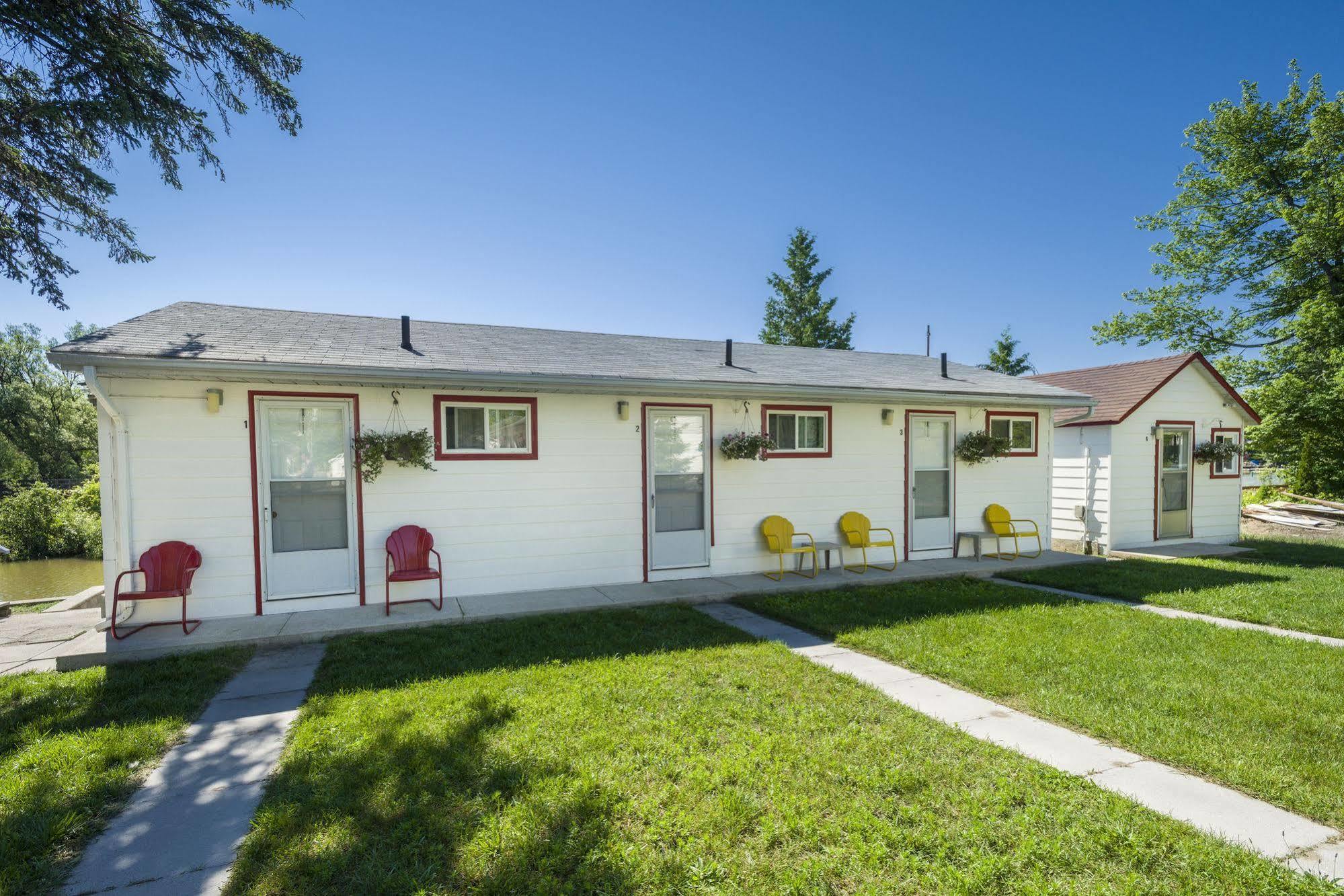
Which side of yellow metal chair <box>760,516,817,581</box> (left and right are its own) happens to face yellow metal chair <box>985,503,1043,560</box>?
left

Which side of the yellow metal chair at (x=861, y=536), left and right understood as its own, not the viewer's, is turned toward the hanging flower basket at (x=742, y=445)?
right

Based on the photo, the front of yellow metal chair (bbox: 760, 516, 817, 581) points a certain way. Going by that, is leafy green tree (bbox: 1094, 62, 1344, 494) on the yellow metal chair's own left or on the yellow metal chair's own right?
on the yellow metal chair's own left

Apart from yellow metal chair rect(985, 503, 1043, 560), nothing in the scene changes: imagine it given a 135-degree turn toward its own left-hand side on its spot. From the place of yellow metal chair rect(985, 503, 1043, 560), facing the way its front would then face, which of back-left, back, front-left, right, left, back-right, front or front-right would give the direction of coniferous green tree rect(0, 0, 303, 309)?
back-left

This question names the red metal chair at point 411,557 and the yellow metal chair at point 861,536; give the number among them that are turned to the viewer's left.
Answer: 0

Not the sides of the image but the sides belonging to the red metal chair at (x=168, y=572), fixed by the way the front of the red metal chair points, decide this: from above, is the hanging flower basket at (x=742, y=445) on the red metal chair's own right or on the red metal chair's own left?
on the red metal chair's own left

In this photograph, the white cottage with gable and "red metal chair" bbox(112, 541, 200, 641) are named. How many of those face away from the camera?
0

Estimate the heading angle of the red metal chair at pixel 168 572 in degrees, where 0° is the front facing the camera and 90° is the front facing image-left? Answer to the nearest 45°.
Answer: approximately 45°

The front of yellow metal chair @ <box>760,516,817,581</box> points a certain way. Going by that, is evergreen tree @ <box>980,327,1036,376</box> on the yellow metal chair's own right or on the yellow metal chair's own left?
on the yellow metal chair's own left
